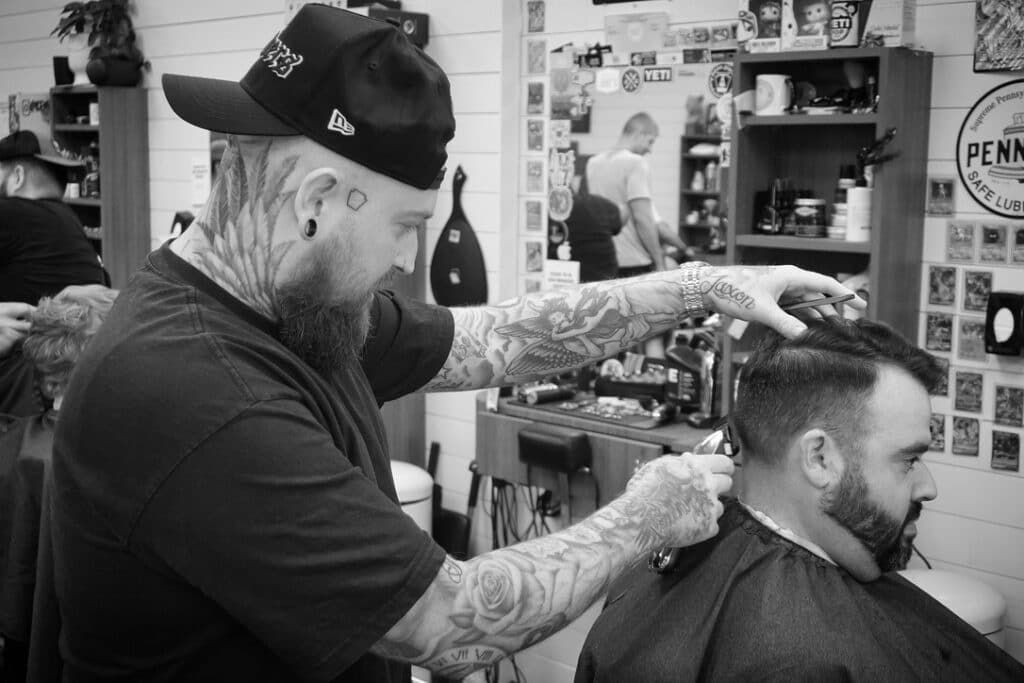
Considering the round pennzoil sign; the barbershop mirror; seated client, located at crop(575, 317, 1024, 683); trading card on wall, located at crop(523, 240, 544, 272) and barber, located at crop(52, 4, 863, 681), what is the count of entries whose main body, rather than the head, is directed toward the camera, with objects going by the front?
3

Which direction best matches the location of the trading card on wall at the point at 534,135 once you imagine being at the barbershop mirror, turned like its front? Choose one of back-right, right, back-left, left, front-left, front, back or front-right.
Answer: back-right

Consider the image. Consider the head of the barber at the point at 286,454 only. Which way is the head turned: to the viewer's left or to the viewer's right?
to the viewer's right

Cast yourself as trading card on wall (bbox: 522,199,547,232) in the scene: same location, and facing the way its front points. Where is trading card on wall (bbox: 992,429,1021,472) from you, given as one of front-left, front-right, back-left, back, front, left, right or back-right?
front-left

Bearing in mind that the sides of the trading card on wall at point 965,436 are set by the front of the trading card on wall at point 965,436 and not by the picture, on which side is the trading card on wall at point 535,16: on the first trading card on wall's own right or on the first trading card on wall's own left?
on the first trading card on wall's own right

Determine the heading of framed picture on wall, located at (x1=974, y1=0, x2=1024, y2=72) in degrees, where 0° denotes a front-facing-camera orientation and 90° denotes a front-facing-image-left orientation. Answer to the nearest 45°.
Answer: approximately 0°

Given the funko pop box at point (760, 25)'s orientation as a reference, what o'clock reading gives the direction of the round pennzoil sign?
The round pennzoil sign is roughly at 9 o'clock from the funko pop box.

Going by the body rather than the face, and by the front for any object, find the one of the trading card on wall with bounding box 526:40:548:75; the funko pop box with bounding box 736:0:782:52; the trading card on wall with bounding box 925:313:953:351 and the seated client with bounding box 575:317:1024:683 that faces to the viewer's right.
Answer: the seated client

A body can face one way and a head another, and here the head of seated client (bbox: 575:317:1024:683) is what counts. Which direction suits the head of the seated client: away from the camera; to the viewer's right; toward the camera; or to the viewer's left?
to the viewer's right

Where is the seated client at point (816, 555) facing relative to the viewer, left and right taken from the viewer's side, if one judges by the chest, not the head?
facing to the right of the viewer
